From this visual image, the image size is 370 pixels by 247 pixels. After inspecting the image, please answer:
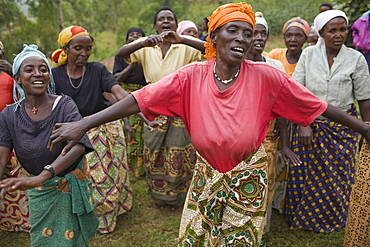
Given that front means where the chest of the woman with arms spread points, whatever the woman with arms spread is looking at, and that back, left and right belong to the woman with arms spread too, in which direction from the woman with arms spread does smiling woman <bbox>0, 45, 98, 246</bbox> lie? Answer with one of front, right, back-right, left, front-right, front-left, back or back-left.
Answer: right

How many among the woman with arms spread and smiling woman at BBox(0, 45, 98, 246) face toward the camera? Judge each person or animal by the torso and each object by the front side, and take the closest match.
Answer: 2

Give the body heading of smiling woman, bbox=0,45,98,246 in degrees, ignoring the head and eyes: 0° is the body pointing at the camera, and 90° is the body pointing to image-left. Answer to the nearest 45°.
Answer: approximately 0°

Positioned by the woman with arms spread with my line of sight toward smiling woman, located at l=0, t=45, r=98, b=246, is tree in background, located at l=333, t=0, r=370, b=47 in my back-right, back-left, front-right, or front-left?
back-right

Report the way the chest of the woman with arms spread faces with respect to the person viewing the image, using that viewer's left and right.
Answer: facing the viewer

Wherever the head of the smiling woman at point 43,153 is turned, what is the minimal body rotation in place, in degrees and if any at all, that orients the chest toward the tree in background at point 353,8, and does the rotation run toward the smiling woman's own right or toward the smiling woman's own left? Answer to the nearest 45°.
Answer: approximately 90° to the smiling woman's own left

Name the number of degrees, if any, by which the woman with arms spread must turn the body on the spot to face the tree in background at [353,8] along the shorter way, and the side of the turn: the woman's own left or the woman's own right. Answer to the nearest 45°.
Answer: approximately 135° to the woman's own left

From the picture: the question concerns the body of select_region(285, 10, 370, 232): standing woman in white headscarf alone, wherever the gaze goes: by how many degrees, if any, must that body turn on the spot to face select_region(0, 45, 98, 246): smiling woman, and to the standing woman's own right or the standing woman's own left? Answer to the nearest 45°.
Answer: approximately 45° to the standing woman's own right

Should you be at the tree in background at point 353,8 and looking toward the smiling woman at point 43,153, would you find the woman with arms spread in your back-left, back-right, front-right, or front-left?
front-left

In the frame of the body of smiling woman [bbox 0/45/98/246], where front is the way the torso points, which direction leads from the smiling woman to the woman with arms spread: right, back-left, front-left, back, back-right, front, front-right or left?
front-left

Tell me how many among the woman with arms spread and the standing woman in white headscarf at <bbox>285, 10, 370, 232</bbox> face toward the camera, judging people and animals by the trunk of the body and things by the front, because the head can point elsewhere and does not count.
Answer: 2
